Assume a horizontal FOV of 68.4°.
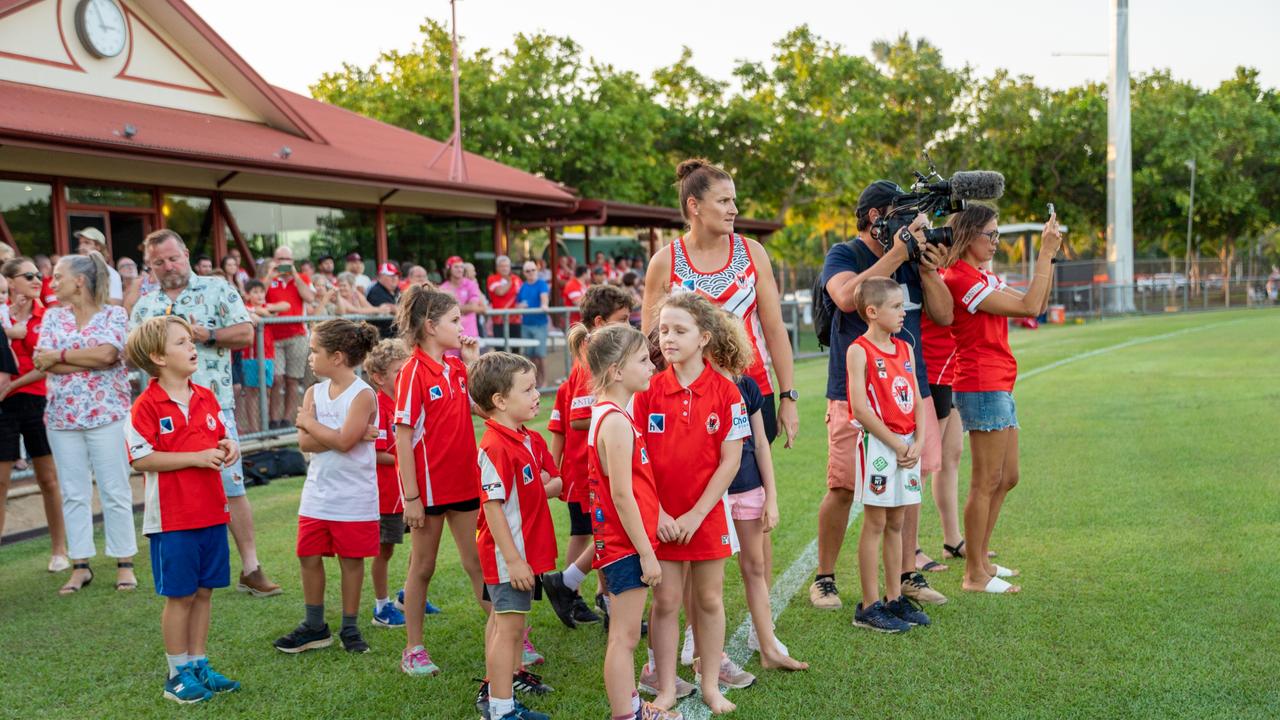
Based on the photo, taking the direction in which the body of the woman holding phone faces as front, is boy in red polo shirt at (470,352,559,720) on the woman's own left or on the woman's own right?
on the woman's own right

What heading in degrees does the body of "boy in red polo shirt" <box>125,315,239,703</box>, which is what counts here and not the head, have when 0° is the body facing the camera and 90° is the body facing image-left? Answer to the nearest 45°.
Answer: approximately 315°

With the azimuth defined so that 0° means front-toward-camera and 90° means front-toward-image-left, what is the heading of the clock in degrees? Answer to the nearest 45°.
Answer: approximately 315°

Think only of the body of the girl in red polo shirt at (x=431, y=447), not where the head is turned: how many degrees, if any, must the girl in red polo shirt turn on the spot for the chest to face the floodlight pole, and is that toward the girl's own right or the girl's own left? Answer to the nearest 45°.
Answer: approximately 90° to the girl's own left

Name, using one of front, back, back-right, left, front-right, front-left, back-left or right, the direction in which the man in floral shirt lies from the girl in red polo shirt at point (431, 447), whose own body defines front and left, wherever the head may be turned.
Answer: back

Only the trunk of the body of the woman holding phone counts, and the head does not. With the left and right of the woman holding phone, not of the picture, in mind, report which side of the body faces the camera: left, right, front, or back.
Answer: right

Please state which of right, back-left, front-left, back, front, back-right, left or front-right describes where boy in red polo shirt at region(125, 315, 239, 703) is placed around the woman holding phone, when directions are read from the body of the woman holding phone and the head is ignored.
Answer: back-right

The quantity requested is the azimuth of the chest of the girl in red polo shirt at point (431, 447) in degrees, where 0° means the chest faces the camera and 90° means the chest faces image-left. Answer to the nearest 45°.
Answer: approximately 315°

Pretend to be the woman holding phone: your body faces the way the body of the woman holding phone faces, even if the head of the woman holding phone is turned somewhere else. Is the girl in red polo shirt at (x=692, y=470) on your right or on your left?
on your right
